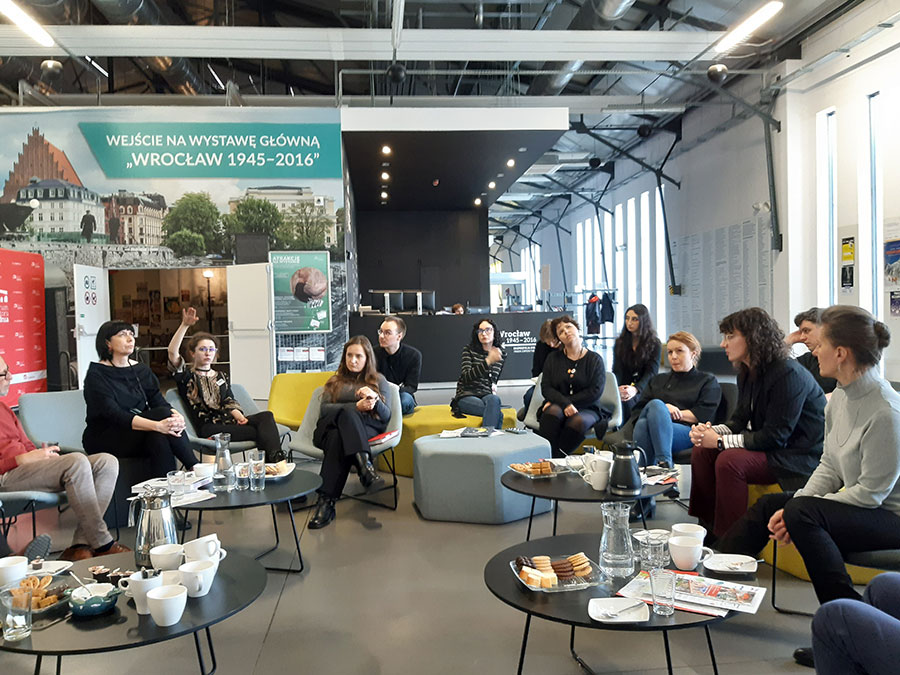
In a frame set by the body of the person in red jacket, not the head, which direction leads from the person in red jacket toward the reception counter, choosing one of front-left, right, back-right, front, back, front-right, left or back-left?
front-left

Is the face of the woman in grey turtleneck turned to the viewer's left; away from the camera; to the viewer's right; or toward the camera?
to the viewer's left

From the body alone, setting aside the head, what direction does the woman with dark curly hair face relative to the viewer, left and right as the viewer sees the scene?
facing to the left of the viewer

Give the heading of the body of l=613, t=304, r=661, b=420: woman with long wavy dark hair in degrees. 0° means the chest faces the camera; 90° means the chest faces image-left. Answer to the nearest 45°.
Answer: approximately 45°

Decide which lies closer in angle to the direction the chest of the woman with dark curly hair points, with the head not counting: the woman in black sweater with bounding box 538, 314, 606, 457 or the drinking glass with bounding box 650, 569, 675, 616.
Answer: the woman in black sweater

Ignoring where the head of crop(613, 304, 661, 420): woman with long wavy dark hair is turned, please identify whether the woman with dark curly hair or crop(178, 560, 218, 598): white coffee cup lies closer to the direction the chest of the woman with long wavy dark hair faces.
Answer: the white coffee cup

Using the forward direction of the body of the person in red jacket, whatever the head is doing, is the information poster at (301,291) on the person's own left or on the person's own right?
on the person's own left

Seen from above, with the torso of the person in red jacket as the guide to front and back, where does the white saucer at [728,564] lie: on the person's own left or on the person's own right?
on the person's own right

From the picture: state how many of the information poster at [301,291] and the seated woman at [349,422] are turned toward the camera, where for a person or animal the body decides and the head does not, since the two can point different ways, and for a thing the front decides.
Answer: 2

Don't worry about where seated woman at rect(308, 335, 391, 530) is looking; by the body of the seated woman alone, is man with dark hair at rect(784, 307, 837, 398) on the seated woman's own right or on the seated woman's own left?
on the seated woman's own left

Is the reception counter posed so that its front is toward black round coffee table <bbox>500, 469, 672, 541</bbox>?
yes

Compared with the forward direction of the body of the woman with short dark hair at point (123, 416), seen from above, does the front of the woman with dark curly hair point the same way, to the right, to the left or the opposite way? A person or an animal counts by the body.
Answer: the opposite way

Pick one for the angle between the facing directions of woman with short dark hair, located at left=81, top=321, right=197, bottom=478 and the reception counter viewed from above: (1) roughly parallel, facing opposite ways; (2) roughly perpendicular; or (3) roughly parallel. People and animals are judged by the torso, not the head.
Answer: roughly perpendicular

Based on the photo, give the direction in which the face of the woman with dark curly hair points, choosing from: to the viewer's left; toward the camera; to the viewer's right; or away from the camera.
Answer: to the viewer's left
